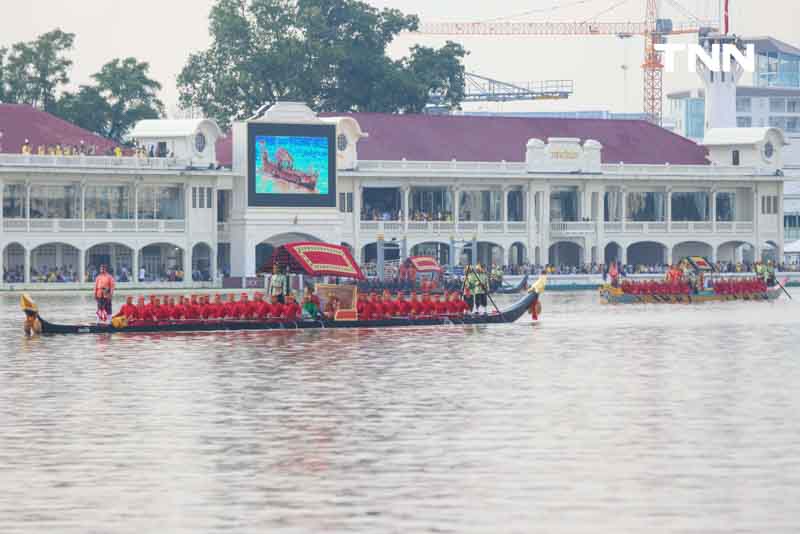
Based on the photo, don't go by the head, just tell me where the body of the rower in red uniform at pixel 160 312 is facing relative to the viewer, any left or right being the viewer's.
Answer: facing to the left of the viewer
